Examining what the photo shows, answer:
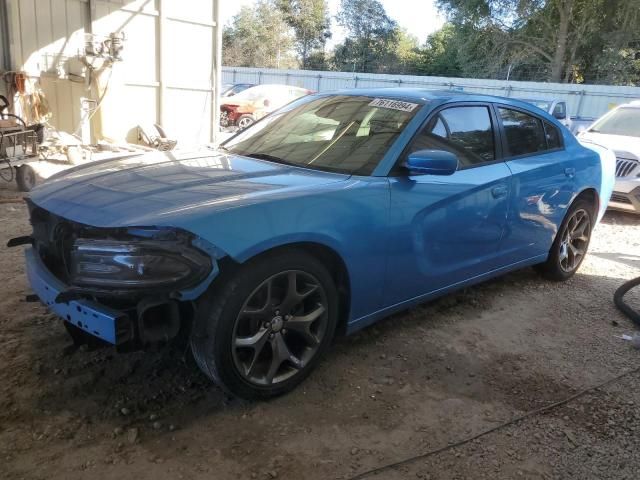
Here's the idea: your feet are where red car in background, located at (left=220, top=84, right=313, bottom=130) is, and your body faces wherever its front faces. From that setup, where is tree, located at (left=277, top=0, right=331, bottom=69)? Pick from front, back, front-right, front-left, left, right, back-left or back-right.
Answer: back-right

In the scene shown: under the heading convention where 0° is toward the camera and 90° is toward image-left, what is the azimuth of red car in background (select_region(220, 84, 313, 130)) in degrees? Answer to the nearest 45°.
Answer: approximately 45°

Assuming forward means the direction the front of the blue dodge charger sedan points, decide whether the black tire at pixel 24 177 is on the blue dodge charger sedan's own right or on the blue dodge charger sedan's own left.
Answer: on the blue dodge charger sedan's own right

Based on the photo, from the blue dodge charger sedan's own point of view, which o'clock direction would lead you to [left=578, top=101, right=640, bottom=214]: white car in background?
The white car in background is roughly at 6 o'clock from the blue dodge charger sedan.

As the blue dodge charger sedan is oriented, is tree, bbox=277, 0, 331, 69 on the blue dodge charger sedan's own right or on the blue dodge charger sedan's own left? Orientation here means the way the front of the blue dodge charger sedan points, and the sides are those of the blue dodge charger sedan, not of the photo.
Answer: on the blue dodge charger sedan's own right

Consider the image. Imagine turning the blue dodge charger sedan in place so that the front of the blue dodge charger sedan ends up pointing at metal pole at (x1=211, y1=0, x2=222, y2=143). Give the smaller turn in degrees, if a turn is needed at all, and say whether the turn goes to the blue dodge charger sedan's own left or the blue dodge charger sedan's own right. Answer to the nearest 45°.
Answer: approximately 135° to the blue dodge charger sedan's own right

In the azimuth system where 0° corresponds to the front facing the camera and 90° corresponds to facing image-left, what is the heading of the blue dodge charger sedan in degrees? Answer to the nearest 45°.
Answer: approximately 45°

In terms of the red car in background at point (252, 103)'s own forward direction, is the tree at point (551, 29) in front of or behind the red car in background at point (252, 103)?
behind

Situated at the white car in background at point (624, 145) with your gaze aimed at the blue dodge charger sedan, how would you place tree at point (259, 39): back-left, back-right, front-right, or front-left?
back-right

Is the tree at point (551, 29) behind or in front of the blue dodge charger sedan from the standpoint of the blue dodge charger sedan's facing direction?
behind
